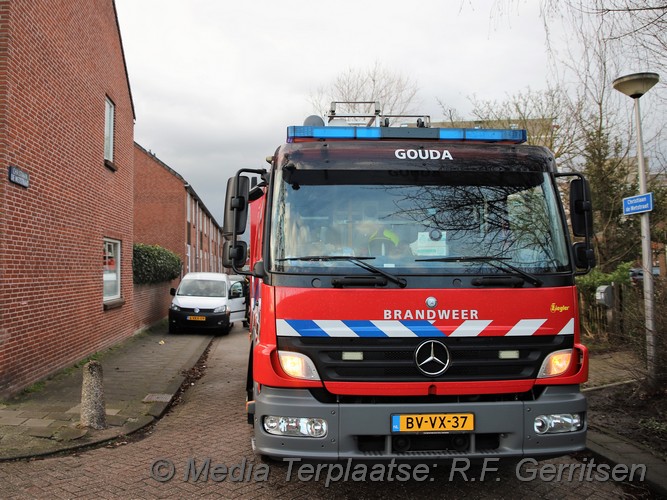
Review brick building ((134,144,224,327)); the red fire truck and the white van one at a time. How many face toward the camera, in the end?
2

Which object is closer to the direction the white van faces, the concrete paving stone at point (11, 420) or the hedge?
the concrete paving stone

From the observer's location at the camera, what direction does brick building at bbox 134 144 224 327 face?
facing to the right of the viewer

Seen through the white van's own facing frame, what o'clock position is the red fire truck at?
The red fire truck is roughly at 12 o'clock from the white van.

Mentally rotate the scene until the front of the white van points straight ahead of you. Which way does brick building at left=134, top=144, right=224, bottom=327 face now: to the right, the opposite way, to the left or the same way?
to the left

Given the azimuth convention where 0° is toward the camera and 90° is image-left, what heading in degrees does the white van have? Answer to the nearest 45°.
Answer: approximately 0°
